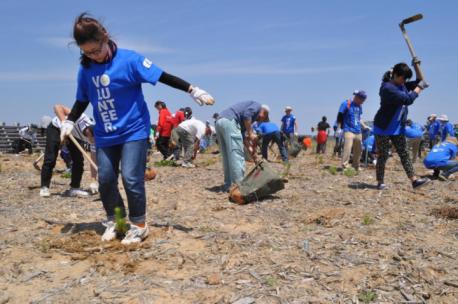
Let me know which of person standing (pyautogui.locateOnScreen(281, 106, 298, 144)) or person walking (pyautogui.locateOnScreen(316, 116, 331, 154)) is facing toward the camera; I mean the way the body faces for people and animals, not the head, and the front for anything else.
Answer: person standing (pyautogui.locateOnScreen(281, 106, 298, 144))

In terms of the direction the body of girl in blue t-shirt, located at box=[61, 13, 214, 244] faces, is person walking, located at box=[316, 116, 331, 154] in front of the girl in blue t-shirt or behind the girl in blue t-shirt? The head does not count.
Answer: behind

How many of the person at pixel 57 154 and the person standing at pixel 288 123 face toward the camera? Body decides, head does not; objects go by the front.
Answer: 1

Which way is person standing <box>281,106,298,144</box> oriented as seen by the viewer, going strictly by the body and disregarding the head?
toward the camera

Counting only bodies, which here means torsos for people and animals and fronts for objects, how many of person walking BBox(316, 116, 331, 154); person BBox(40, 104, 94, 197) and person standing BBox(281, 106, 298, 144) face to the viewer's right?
1

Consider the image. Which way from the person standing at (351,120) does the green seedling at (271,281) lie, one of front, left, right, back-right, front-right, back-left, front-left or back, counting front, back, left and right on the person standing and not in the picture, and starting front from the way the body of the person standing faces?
front-right

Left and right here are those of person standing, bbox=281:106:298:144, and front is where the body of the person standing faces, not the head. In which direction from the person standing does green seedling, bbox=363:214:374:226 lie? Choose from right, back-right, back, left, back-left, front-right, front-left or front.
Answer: front

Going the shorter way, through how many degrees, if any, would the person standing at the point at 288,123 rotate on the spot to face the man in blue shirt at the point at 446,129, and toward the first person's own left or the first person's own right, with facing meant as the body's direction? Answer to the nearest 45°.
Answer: approximately 90° to the first person's own left

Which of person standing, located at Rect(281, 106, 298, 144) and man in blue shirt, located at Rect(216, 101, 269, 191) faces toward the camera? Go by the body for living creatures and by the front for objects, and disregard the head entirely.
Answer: the person standing

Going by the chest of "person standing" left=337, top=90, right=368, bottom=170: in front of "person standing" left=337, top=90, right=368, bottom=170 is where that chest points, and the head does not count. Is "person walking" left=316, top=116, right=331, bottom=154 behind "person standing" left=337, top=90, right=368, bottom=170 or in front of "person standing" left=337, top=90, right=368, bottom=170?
behind

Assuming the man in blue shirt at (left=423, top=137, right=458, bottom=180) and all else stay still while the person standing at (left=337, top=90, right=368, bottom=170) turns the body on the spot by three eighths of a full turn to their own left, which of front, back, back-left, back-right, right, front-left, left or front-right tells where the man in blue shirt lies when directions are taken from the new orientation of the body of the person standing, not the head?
right

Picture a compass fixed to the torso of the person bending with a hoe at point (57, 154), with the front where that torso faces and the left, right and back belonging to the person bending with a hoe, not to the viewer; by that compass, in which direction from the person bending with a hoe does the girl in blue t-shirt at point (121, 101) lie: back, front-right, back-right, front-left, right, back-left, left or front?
right

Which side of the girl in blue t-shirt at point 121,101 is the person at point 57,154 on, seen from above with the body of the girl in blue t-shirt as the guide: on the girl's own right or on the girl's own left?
on the girl's own right

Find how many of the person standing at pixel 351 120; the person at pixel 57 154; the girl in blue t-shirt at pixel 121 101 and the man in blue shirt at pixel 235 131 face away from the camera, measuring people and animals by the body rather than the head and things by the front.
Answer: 0

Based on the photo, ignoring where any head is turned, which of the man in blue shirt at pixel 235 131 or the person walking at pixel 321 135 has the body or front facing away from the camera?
the person walking

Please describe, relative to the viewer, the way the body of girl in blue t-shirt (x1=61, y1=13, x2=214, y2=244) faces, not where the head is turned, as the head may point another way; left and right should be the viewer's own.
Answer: facing the viewer and to the left of the viewer

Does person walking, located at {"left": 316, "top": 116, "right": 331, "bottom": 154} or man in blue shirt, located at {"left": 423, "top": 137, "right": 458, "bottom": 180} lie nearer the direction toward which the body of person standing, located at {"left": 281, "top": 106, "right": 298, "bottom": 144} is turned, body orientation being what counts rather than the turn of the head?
the man in blue shirt

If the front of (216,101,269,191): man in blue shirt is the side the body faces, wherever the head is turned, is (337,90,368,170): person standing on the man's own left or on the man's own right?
on the man's own left
